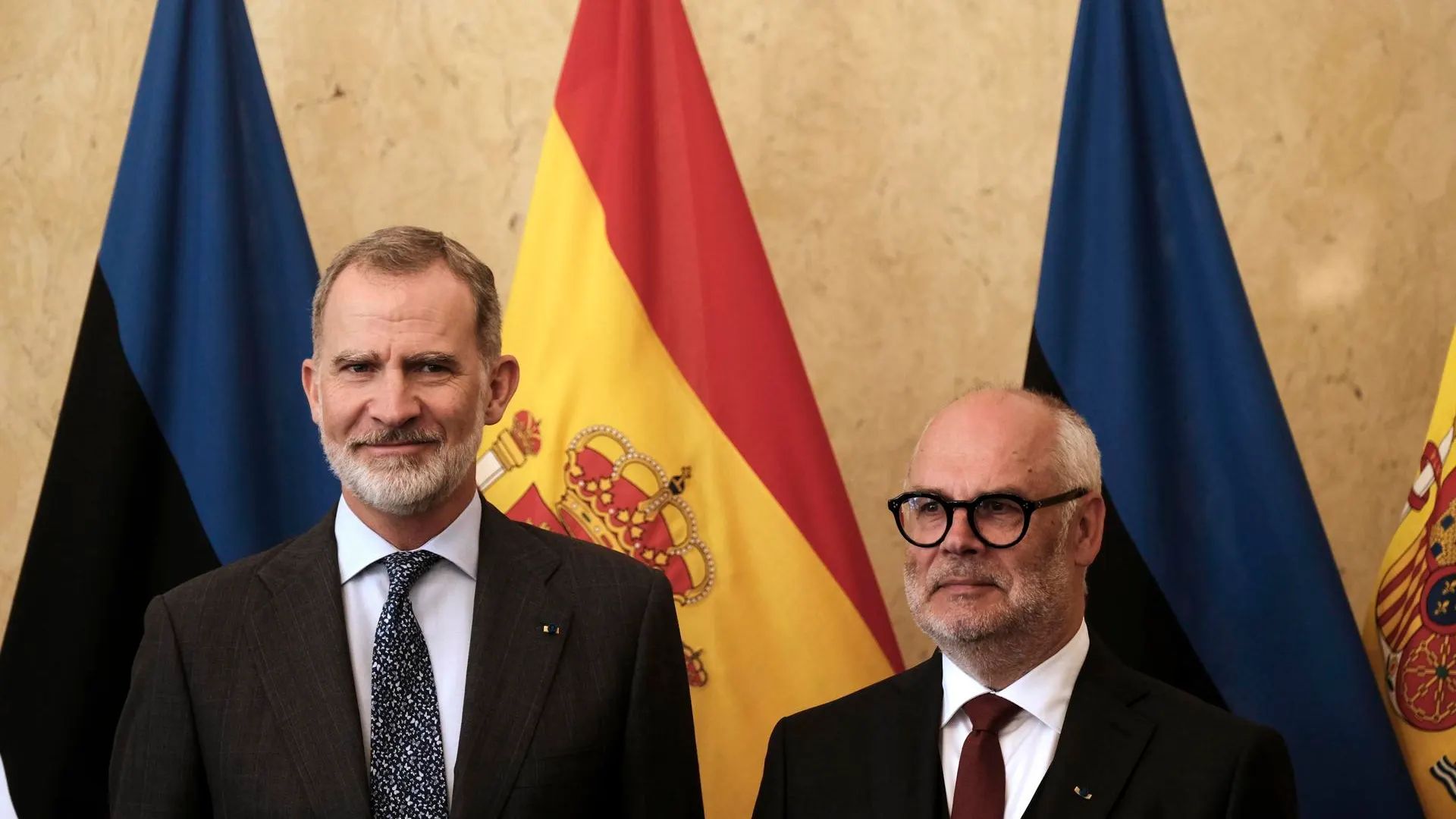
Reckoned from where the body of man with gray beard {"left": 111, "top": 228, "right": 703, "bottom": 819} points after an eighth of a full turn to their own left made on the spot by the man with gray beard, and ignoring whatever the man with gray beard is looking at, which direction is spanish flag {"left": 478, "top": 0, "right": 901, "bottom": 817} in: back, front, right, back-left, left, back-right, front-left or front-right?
left

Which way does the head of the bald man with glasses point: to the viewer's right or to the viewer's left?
to the viewer's left

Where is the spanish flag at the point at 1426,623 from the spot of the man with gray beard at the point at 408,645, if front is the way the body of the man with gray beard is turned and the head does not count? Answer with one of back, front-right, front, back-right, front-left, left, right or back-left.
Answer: left

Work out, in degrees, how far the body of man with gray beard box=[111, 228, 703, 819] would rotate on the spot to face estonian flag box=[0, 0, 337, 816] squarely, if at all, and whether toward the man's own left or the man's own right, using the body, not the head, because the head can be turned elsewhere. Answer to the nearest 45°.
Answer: approximately 135° to the man's own right

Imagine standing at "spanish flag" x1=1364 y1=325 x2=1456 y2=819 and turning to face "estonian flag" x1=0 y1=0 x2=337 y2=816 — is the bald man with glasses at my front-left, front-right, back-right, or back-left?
front-left

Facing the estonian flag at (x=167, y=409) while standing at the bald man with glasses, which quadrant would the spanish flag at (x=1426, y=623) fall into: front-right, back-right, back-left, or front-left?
back-right

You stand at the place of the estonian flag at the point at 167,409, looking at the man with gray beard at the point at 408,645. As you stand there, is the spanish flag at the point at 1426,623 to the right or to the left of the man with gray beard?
left

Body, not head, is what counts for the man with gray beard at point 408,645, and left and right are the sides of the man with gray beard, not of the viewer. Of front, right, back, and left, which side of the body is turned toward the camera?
front

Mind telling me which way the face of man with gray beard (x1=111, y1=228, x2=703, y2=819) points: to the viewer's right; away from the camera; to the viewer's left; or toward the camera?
toward the camera

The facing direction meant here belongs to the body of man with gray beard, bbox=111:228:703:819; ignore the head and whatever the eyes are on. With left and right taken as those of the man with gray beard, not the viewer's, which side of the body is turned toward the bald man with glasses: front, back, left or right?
left
